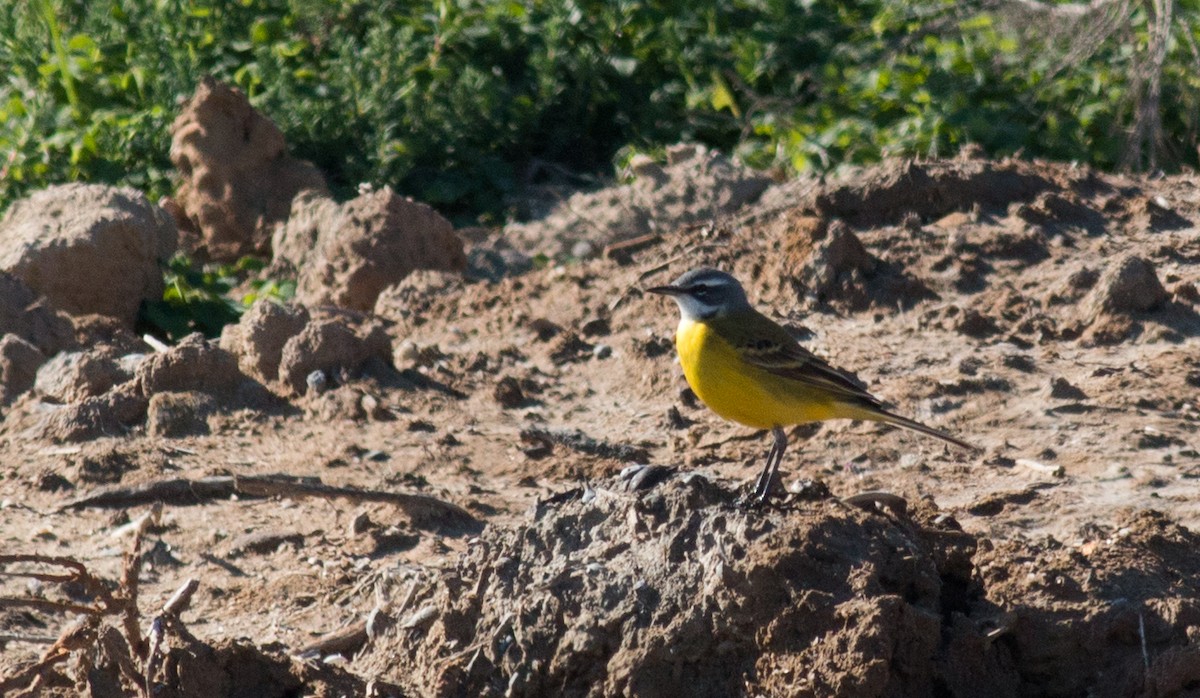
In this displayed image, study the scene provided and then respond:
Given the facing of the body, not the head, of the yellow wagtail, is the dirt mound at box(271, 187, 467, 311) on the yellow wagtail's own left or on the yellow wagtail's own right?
on the yellow wagtail's own right

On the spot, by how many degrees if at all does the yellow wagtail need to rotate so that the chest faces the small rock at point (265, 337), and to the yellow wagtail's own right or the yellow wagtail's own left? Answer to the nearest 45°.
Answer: approximately 45° to the yellow wagtail's own right

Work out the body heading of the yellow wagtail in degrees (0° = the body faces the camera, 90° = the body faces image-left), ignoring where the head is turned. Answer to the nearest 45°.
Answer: approximately 90°

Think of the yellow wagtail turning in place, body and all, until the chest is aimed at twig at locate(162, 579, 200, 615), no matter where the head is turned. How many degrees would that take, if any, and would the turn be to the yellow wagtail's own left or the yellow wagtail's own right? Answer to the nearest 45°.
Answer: approximately 45° to the yellow wagtail's own left

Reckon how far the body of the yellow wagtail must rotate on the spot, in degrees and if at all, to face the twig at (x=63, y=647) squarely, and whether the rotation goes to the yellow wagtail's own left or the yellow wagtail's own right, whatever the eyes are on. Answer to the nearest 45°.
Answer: approximately 45° to the yellow wagtail's own left

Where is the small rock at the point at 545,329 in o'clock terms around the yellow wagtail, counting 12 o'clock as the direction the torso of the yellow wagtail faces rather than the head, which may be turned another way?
The small rock is roughly at 2 o'clock from the yellow wagtail.

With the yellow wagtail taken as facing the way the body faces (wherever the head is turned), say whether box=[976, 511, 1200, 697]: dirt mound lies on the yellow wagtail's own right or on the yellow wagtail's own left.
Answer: on the yellow wagtail's own left

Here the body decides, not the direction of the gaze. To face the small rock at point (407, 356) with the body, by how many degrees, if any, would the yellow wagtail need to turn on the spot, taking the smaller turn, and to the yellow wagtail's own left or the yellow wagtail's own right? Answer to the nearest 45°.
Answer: approximately 45° to the yellow wagtail's own right
